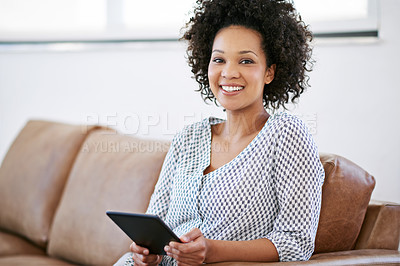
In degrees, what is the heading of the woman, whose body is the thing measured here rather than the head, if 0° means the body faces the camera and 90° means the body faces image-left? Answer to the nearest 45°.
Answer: approximately 45°
